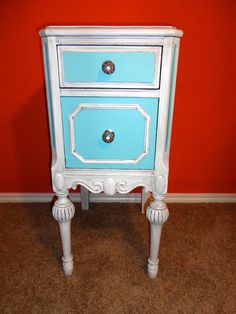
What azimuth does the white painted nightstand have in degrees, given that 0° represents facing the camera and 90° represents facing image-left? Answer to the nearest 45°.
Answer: approximately 0°
